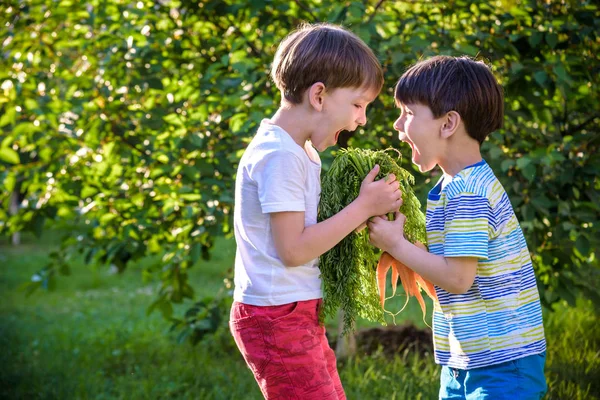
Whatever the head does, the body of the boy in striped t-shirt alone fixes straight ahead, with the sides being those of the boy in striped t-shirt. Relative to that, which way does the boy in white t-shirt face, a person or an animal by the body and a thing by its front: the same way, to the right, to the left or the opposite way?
the opposite way

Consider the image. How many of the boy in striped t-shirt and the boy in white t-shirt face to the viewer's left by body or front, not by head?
1

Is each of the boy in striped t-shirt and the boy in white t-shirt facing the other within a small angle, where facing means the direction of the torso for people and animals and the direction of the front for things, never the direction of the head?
yes

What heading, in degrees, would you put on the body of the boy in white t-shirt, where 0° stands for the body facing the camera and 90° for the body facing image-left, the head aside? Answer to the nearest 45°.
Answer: approximately 270°

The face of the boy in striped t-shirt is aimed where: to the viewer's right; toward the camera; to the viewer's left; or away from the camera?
to the viewer's left

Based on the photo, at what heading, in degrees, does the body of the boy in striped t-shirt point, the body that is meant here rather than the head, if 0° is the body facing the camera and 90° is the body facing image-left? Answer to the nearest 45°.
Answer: approximately 90°

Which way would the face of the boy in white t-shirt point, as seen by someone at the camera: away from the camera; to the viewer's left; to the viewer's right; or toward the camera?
to the viewer's right
